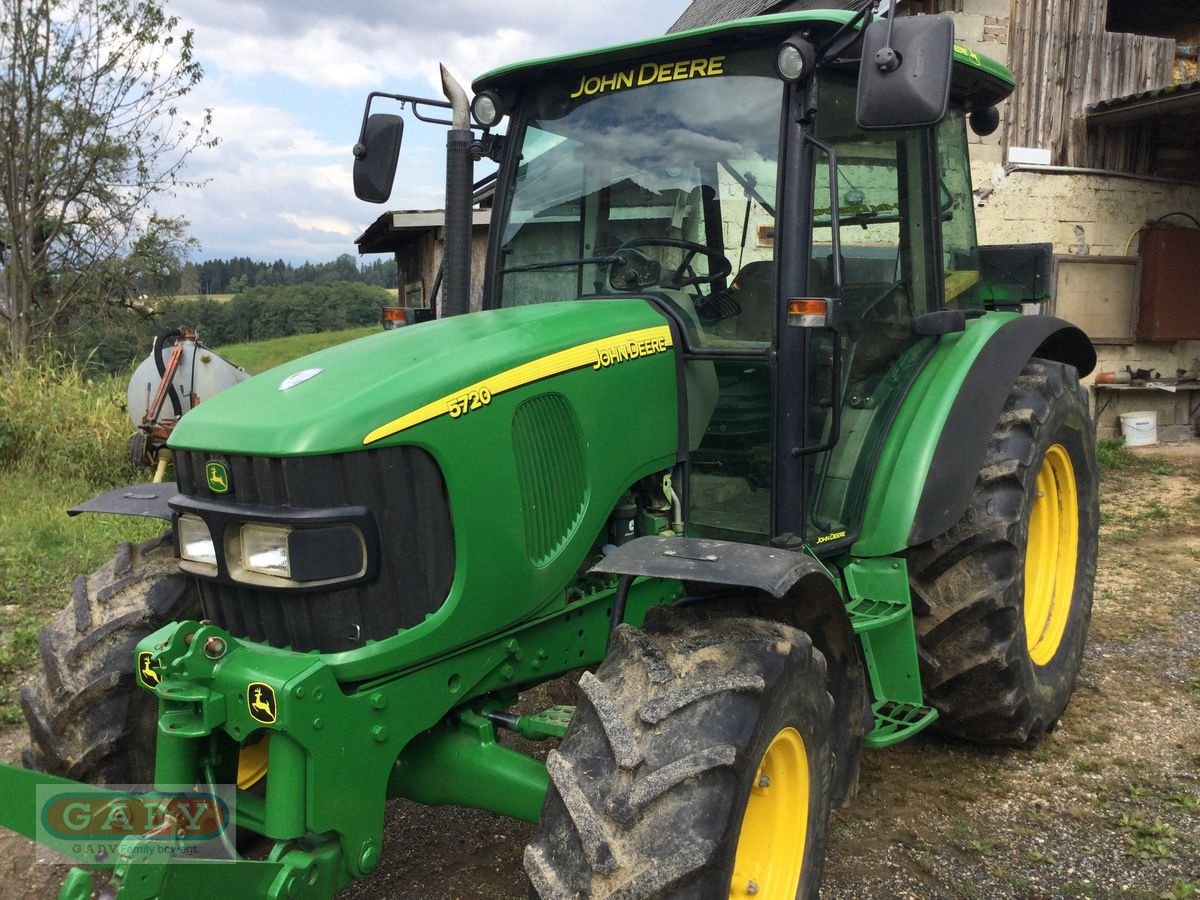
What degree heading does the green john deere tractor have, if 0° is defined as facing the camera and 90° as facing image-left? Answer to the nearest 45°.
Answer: approximately 45°

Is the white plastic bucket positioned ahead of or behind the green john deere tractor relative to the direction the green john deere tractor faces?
behind

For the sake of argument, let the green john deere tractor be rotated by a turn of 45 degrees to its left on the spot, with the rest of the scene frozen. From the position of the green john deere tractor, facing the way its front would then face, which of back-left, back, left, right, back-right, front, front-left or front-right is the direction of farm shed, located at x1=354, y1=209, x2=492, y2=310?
back

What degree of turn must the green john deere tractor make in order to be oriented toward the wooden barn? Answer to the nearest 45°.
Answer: approximately 180°
